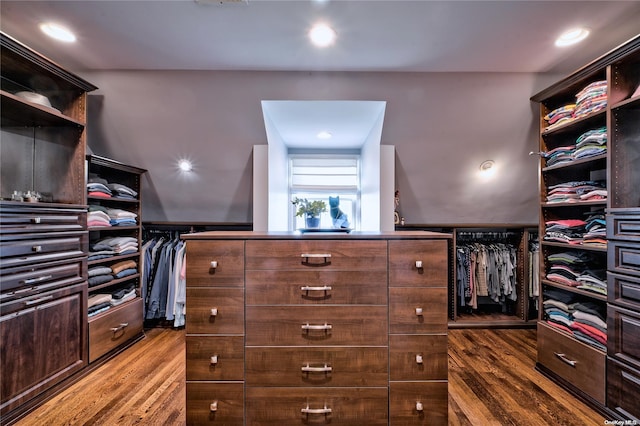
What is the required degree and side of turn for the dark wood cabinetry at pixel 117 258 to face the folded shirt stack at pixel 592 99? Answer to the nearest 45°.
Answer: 0° — it already faces it

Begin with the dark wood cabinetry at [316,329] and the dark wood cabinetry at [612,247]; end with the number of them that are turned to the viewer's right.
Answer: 0

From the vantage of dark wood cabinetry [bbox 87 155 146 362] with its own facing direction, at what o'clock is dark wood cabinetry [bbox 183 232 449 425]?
dark wood cabinetry [bbox 183 232 449 425] is roughly at 1 o'clock from dark wood cabinetry [bbox 87 155 146 362].

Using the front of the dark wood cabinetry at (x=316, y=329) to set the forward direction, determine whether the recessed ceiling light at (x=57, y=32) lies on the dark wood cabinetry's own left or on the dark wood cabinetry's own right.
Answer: on the dark wood cabinetry's own right

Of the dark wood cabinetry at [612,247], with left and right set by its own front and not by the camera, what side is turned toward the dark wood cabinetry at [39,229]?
front

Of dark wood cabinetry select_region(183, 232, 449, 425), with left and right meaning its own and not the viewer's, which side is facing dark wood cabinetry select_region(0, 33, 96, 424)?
right

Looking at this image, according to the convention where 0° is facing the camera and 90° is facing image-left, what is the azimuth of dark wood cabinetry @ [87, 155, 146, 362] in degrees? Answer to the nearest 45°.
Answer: approximately 315°

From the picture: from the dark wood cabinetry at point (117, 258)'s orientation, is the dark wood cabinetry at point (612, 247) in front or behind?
in front

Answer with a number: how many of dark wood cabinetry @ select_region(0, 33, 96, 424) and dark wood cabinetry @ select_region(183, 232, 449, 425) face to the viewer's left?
0

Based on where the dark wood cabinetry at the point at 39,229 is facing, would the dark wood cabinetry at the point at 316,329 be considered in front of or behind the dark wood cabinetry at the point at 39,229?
in front

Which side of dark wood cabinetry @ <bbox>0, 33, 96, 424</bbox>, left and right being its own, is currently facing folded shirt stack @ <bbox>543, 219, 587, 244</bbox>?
front

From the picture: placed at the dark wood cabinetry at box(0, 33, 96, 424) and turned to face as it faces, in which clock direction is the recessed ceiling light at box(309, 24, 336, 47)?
The recessed ceiling light is roughly at 12 o'clock from the dark wood cabinetry.

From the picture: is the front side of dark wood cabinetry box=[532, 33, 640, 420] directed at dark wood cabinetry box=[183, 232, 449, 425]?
yes

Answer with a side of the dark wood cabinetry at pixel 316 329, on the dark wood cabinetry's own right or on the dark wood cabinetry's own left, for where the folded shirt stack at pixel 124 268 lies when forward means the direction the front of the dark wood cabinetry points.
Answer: on the dark wood cabinetry's own right
